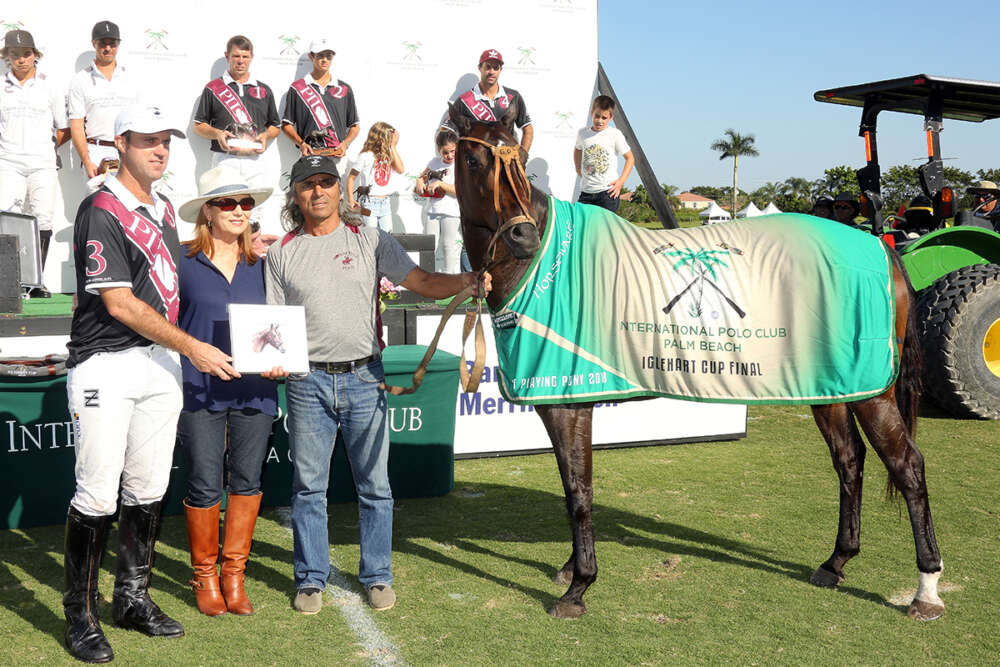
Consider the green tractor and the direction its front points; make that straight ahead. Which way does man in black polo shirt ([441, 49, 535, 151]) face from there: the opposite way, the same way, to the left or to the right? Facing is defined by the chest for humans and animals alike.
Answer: to the right

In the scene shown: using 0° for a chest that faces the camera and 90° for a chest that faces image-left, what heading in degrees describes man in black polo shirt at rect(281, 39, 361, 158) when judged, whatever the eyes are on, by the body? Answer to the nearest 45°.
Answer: approximately 0°

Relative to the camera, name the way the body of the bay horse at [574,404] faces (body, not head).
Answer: to the viewer's left

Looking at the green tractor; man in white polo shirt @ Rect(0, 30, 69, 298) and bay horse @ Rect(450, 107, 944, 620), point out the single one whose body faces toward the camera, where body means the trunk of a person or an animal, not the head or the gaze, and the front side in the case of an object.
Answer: the man in white polo shirt

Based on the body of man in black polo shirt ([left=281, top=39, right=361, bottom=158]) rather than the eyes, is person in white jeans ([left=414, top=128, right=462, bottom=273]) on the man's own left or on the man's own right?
on the man's own left

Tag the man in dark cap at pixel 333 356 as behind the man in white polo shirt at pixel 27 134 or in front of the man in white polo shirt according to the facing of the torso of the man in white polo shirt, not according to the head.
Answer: in front

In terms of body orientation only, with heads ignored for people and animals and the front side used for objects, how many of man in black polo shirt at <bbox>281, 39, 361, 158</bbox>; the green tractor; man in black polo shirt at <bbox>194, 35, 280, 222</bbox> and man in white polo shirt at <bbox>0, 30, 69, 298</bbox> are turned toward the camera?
3
